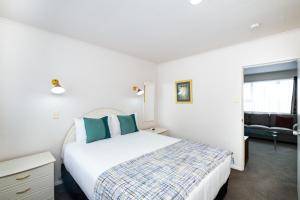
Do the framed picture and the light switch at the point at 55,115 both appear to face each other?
no

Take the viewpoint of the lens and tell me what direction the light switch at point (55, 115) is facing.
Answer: facing the viewer

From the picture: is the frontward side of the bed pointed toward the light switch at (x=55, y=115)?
no

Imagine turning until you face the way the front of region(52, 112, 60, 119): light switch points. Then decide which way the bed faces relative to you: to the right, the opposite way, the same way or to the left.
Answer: the same way

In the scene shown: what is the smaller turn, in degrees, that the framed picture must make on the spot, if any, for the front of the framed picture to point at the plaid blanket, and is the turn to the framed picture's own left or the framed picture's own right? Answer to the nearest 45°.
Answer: approximately 45° to the framed picture's own left

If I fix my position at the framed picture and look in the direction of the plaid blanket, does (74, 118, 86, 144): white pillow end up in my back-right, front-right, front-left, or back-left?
front-right

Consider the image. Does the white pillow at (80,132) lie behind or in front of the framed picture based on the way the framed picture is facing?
in front

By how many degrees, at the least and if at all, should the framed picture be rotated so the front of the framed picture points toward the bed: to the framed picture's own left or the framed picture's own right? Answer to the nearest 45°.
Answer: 0° — it already faces it

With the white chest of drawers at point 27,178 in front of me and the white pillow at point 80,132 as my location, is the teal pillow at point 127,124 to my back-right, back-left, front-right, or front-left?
back-left

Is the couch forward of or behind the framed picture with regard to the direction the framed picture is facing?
behind

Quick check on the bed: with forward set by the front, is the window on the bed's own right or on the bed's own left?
on the bed's own left

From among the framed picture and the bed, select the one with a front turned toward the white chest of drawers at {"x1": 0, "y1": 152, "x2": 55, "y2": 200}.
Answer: the framed picture

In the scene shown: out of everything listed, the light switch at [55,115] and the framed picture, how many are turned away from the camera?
0

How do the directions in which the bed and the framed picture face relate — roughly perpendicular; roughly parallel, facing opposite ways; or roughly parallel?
roughly perpendicular

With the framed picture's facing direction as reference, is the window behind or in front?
behind

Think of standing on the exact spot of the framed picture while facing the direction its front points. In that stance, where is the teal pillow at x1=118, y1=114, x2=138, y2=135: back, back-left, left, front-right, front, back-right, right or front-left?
front

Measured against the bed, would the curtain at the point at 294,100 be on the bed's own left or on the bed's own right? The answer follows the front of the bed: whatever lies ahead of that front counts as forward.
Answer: on the bed's own left

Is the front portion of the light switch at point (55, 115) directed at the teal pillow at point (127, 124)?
no

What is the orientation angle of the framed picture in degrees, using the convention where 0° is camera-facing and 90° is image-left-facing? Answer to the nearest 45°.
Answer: approximately 45°
